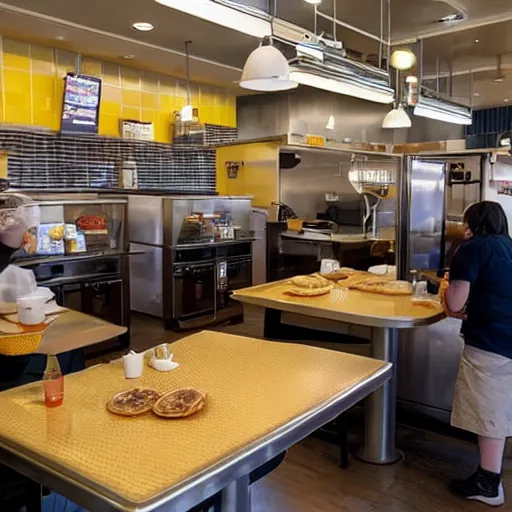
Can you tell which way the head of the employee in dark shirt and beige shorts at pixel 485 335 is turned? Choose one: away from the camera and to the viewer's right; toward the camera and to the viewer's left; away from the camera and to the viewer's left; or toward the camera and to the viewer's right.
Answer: away from the camera and to the viewer's left

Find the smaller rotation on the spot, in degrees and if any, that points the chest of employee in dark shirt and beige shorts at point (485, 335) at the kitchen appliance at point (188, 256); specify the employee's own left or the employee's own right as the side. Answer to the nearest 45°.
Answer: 0° — they already face it

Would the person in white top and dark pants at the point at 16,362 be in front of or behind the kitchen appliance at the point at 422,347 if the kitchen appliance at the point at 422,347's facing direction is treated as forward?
in front

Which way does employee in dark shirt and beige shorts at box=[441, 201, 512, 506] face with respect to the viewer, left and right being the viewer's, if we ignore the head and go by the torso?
facing away from the viewer and to the left of the viewer

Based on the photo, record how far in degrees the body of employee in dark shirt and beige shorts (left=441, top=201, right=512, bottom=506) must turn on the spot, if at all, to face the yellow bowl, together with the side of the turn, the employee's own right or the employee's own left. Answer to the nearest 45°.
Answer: approximately 90° to the employee's own left

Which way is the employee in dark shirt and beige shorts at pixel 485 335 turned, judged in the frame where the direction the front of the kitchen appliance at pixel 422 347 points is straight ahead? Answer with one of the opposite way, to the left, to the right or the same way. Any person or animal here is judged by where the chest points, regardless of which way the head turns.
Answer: to the right

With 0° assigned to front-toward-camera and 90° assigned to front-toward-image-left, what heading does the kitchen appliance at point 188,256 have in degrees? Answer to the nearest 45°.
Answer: approximately 315°

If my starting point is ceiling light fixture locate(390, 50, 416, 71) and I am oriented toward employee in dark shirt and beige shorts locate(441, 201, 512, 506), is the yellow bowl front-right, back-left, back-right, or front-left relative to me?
front-right

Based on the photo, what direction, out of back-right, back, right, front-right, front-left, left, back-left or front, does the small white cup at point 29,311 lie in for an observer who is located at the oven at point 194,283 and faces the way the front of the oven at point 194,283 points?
front-right

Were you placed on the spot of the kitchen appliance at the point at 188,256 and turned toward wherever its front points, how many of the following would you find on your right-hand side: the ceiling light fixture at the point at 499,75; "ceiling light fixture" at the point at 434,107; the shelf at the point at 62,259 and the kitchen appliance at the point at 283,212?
1

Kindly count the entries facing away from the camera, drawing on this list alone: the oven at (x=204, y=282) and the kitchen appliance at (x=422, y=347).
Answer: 0

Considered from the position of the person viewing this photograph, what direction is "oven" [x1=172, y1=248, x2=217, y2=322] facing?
facing the viewer and to the right of the viewer

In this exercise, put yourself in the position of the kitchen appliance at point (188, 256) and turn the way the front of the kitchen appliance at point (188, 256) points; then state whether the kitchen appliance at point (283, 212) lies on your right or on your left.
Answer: on your left

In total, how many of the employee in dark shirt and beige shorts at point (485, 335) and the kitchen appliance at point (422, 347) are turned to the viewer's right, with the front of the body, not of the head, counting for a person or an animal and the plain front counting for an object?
0

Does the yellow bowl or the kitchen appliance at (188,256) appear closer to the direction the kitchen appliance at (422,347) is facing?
the yellow bowl
